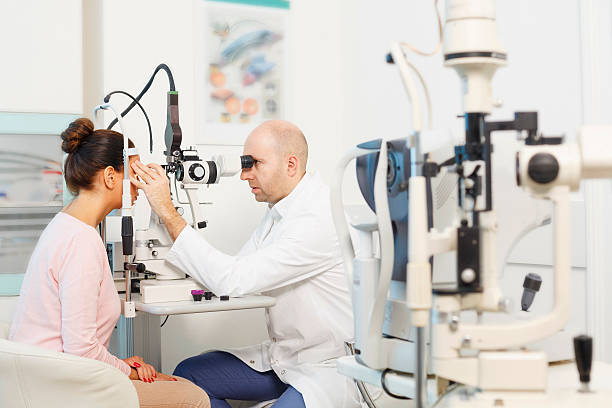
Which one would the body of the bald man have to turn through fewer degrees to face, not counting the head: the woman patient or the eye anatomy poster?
the woman patient

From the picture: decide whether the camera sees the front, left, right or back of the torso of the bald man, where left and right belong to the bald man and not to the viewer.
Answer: left

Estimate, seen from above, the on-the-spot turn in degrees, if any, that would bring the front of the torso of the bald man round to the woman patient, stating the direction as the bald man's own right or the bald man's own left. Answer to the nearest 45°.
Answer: approximately 45° to the bald man's own left

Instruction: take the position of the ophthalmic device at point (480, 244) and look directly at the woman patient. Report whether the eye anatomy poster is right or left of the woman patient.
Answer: right

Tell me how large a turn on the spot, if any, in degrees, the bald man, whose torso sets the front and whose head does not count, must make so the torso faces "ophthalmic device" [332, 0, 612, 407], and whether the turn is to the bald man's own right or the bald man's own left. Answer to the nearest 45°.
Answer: approximately 90° to the bald man's own left

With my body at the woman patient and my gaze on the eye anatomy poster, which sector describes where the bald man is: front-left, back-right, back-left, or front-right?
front-right

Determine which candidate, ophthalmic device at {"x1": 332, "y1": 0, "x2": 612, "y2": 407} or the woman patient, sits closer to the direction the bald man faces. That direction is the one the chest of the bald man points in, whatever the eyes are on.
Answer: the woman patient

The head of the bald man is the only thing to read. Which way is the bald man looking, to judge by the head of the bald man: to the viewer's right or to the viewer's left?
to the viewer's left

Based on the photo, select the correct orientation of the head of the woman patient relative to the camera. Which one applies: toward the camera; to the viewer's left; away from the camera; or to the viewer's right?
to the viewer's right

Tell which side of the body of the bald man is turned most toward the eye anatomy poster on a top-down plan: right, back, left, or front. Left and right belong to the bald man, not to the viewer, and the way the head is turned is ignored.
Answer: right
